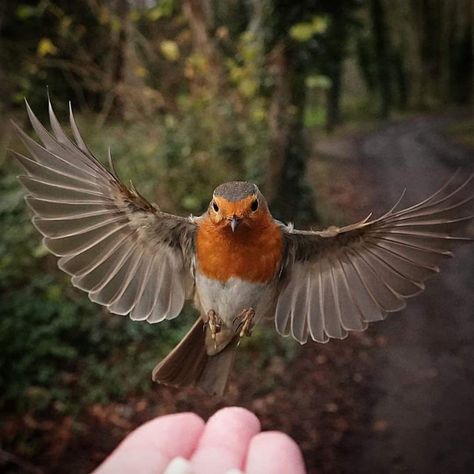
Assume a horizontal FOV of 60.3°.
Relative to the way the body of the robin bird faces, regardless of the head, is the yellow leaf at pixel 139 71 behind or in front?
behind

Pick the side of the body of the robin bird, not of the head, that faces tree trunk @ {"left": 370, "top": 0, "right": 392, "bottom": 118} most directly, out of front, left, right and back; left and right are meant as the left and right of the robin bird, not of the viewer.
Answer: back

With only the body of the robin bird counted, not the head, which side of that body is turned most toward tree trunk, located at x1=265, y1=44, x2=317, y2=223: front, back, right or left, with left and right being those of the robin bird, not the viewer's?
back

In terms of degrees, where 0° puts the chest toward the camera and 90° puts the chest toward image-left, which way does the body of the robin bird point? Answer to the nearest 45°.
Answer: approximately 0°
